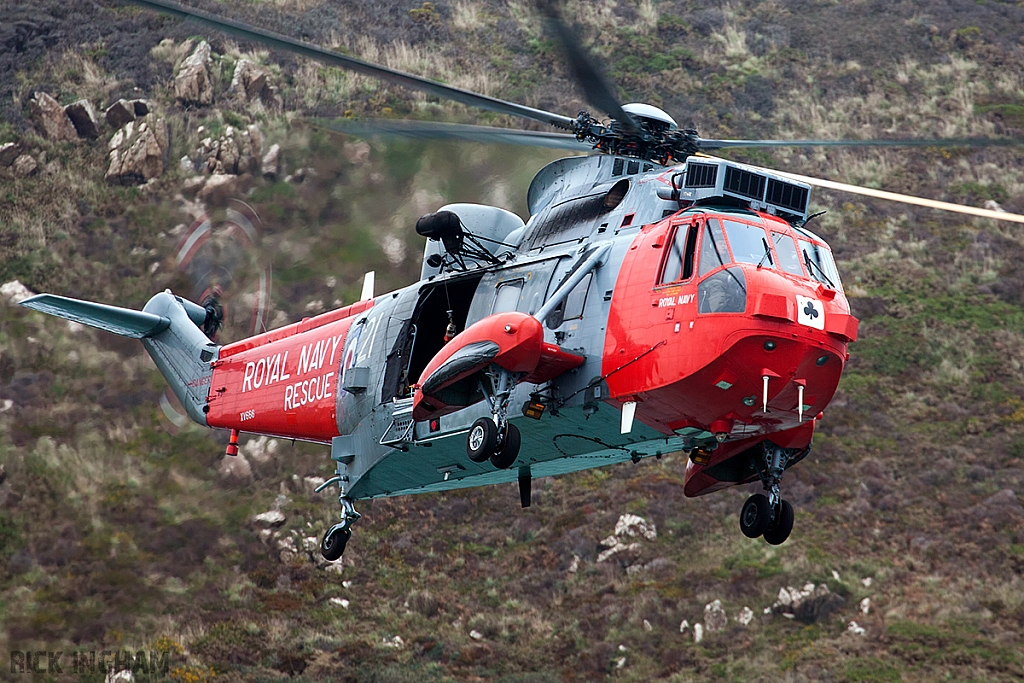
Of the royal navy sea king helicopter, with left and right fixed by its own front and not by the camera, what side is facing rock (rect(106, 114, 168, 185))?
back

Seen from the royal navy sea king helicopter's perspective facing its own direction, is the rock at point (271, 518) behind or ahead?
behind

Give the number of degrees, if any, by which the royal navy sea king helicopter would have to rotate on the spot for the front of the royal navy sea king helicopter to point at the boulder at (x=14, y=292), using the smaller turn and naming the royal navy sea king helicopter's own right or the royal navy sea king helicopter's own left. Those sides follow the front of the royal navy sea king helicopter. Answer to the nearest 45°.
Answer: approximately 180°

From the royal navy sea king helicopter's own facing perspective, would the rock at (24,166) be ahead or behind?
behind

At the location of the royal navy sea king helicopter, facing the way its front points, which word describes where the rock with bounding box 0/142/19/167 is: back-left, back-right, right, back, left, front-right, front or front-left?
back

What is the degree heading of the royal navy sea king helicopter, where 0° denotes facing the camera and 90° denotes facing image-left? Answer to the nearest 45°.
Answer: approximately 315°
